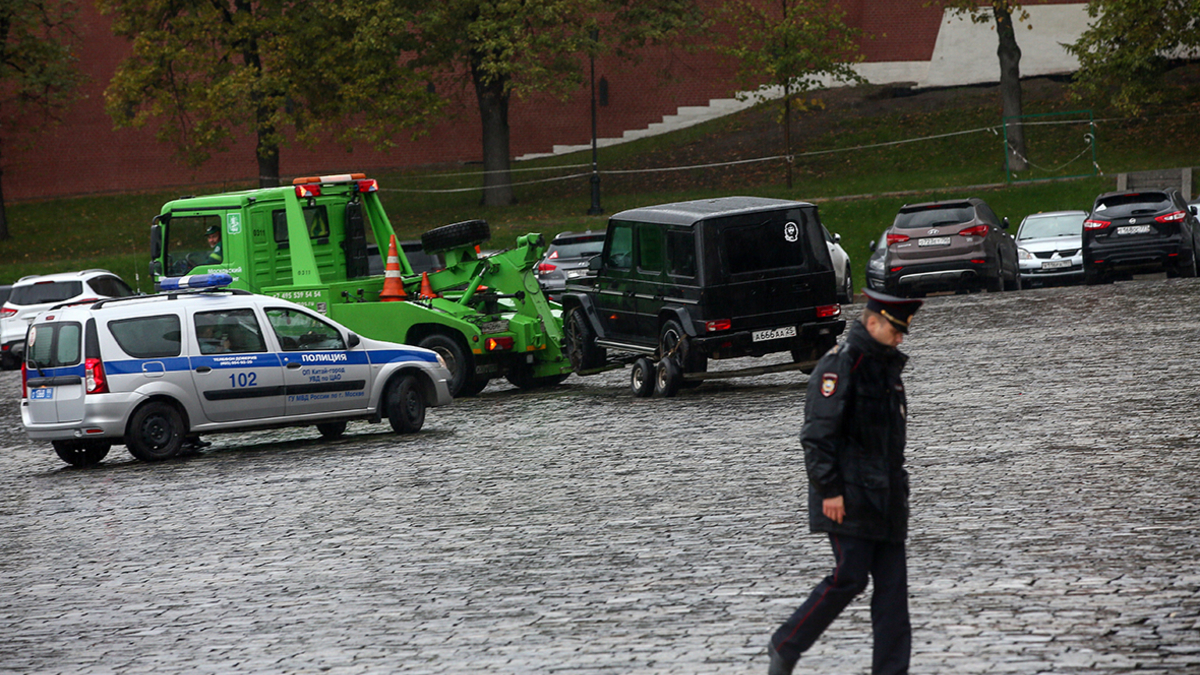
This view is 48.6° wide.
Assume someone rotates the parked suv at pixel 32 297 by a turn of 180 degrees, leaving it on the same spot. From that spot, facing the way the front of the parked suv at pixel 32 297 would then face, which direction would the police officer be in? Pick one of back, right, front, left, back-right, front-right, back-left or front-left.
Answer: front-left

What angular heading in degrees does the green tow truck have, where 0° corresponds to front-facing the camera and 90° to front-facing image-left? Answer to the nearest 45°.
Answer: approximately 135°

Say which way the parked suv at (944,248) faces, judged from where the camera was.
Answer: facing away from the viewer and to the right of the viewer

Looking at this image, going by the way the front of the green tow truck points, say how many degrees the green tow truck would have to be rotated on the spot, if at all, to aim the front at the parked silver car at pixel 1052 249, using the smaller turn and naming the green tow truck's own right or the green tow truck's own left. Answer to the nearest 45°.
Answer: approximately 90° to the green tow truck's own right

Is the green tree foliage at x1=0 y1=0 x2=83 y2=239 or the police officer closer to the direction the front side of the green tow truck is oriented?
the green tree foliage

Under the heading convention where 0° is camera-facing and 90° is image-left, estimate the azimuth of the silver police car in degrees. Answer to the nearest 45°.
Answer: approximately 225°

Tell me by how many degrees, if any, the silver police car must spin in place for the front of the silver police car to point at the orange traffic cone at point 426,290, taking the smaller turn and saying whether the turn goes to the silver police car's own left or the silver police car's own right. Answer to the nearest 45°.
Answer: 0° — it already faces it

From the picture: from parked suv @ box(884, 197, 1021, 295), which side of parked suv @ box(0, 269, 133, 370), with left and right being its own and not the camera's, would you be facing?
right

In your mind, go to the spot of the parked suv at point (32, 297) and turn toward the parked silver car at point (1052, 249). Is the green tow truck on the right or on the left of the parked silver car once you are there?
right

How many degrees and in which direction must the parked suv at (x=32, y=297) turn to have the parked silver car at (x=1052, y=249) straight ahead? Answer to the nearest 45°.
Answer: approximately 90° to its right

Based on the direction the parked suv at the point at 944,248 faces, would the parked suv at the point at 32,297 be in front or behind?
behind

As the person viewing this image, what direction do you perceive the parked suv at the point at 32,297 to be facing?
facing away from the viewer and to the right of the viewer

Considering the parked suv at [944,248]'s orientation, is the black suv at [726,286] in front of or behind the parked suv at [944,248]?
behind

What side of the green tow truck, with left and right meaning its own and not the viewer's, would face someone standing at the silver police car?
left

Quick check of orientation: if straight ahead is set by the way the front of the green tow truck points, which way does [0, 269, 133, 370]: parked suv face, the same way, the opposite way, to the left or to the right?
to the right
